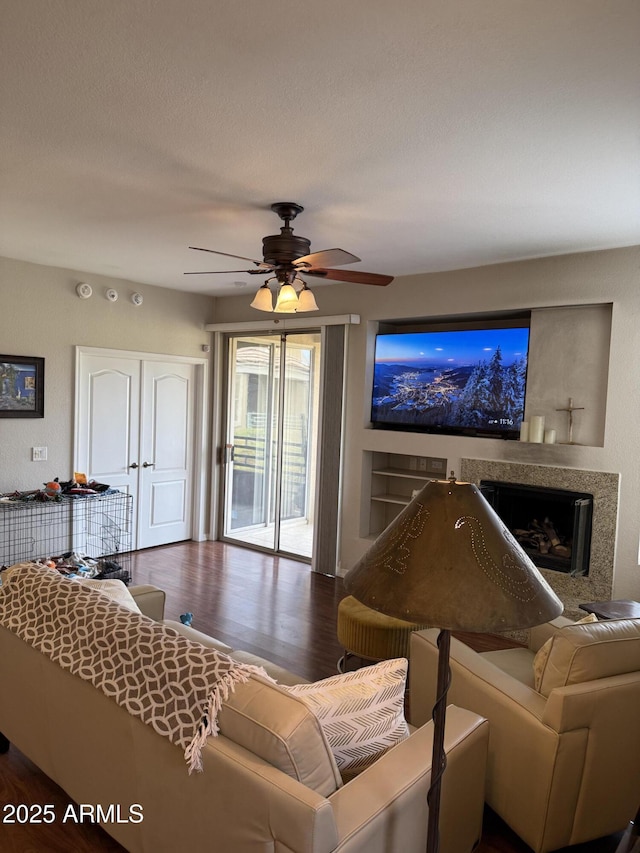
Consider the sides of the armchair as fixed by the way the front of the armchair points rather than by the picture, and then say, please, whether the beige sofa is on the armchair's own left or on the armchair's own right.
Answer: on the armchair's own left

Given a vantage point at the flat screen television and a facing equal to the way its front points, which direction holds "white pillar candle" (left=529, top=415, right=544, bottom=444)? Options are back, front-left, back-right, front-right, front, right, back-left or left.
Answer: left

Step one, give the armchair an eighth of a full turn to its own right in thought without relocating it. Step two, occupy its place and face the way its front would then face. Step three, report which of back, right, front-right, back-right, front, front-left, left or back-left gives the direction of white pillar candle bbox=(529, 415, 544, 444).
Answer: front

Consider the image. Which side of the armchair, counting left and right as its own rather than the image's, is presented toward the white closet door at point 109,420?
front

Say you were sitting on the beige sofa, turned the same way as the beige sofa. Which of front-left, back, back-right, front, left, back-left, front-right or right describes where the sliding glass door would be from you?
front-left

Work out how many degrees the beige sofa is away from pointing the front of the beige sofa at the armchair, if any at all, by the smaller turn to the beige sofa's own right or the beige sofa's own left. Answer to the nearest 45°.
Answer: approximately 45° to the beige sofa's own right

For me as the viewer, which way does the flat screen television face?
facing the viewer and to the left of the viewer

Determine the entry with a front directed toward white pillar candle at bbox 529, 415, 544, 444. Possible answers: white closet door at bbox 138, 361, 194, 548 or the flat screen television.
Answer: the white closet door

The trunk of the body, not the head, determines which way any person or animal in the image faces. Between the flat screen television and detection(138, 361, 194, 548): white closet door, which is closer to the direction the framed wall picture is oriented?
the flat screen television

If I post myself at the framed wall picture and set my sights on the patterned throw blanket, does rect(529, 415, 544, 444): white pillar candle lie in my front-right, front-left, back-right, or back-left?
front-left

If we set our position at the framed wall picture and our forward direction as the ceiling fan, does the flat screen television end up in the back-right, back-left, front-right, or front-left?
front-left

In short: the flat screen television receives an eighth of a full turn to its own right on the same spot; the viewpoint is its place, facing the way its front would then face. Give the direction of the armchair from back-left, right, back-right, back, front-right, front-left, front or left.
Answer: left

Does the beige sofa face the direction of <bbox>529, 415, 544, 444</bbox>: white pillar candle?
yes

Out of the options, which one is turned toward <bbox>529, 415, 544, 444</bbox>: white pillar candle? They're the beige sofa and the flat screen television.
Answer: the beige sofa

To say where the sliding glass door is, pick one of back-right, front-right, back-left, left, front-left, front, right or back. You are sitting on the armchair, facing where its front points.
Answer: front

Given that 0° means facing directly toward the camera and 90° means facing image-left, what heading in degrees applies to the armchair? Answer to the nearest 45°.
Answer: approximately 135°

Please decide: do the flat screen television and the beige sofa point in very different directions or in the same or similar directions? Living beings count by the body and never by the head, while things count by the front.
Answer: very different directions

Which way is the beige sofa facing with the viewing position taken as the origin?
facing away from the viewer and to the right of the viewer
